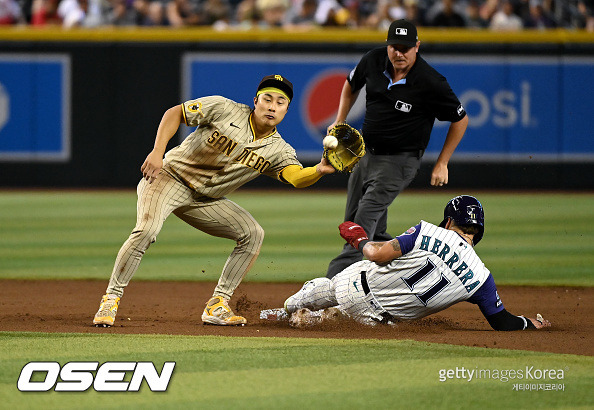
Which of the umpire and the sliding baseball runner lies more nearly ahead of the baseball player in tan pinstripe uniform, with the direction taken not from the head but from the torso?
the sliding baseball runner

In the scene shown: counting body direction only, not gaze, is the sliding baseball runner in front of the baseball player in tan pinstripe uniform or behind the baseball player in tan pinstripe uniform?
in front

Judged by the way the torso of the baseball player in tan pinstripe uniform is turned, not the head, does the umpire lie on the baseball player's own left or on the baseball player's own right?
on the baseball player's own left

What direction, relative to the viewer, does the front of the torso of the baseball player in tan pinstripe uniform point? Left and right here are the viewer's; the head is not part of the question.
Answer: facing the viewer and to the right of the viewer
